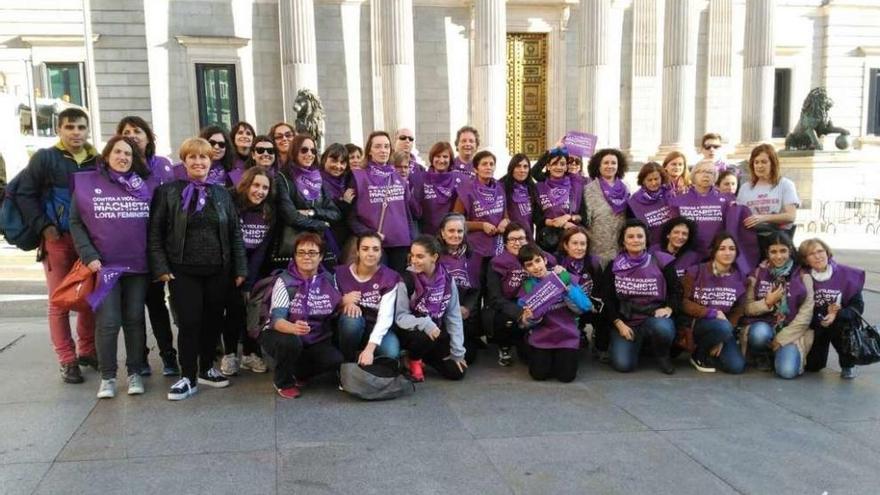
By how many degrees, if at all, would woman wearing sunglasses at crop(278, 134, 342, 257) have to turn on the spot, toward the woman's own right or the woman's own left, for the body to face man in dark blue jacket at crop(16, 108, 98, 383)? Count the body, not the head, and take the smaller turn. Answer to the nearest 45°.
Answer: approximately 135° to the woman's own right

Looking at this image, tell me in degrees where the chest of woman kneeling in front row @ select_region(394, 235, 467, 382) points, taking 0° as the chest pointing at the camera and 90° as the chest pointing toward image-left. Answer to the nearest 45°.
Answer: approximately 0°

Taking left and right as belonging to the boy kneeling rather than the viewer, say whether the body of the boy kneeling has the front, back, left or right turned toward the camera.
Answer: front

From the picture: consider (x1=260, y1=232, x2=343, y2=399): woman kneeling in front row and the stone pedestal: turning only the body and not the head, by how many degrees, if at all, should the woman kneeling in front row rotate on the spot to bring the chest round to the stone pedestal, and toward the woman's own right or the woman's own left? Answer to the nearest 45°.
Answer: approximately 135° to the woman's own left

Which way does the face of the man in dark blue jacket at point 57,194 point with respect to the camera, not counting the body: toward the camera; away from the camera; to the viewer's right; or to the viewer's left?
toward the camera

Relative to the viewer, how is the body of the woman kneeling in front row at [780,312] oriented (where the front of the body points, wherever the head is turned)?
toward the camera

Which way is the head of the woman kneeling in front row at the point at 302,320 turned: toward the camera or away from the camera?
toward the camera

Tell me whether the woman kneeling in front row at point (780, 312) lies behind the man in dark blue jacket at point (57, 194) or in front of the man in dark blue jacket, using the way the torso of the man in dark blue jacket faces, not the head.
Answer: in front

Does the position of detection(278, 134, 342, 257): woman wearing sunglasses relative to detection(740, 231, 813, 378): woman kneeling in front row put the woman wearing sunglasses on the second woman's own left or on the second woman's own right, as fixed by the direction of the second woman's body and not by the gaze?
on the second woman's own right

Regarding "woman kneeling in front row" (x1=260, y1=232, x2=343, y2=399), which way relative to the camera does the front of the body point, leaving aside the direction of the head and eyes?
toward the camera

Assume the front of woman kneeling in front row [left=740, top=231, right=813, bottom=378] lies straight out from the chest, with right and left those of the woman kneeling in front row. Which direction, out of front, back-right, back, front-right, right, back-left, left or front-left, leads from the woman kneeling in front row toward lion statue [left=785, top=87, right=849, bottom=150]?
back

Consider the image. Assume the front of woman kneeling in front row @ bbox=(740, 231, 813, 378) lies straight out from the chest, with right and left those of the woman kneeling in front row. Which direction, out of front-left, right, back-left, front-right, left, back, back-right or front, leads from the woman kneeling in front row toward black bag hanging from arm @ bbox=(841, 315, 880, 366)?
left

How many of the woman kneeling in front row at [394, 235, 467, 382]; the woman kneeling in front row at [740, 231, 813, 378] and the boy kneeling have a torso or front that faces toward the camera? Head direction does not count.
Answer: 3

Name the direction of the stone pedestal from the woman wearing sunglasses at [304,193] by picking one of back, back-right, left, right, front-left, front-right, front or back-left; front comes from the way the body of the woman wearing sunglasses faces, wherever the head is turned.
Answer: left

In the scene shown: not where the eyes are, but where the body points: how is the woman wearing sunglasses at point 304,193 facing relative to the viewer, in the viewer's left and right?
facing the viewer and to the right of the viewer

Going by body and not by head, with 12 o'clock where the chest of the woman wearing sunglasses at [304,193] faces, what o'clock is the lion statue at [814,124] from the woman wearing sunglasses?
The lion statue is roughly at 9 o'clock from the woman wearing sunglasses.

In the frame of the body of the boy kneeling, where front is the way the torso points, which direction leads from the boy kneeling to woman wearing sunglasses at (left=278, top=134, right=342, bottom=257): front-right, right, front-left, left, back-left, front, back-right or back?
right

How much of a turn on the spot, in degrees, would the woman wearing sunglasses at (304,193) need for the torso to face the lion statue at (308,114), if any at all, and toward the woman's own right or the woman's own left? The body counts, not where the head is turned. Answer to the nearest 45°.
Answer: approximately 135° to the woman's own left

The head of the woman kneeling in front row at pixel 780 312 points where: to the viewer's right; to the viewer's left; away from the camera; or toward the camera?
toward the camera

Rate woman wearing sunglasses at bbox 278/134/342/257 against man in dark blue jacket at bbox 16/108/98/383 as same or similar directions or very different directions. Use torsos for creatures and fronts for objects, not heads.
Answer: same or similar directions
